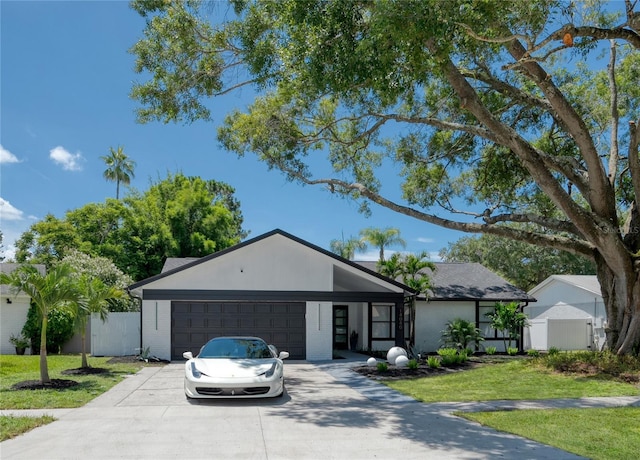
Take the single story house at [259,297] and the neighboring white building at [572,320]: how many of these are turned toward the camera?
2

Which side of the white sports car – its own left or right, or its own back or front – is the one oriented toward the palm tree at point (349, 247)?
back

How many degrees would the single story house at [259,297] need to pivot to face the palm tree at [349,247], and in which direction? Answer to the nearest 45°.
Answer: approximately 180°

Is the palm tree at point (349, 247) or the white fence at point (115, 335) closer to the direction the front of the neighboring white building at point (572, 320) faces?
the white fence

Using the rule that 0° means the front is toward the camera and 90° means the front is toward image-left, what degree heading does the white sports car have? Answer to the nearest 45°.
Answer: approximately 0°

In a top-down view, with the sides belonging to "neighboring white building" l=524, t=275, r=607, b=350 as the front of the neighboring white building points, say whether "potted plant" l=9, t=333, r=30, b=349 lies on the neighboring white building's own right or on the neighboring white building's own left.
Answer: on the neighboring white building's own right

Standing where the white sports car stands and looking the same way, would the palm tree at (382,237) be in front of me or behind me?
behind

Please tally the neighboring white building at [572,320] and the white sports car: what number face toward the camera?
2

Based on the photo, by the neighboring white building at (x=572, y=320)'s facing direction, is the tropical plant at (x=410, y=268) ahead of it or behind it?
ahead

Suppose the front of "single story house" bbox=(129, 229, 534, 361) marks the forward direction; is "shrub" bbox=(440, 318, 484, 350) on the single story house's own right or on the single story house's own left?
on the single story house's own left

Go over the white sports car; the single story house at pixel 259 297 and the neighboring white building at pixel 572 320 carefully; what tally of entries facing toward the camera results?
3

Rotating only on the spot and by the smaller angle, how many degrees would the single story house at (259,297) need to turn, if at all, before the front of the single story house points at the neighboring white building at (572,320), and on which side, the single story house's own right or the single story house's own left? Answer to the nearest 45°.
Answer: approximately 135° to the single story house's own left

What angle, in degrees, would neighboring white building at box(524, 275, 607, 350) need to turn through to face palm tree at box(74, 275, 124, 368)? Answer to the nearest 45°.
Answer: approximately 45° to its right
